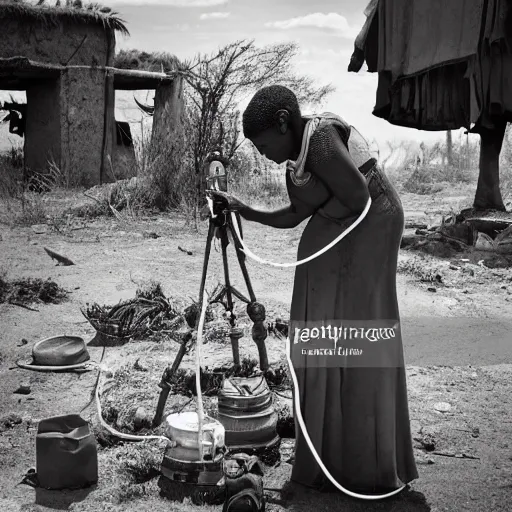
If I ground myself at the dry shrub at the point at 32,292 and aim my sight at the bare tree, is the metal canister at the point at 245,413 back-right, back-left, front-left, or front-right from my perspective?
back-right

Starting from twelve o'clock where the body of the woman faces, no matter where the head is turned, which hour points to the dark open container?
The dark open container is roughly at 12 o'clock from the woman.

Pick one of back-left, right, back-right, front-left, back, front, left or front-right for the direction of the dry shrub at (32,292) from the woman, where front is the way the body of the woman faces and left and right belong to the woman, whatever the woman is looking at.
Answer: front-right

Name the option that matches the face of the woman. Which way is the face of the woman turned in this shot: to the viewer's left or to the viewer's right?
to the viewer's left

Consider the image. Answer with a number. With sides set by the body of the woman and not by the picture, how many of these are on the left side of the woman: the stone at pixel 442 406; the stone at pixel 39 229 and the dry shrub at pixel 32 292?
0

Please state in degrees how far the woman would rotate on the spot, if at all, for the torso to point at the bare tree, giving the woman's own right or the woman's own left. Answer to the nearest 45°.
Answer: approximately 90° to the woman's own right

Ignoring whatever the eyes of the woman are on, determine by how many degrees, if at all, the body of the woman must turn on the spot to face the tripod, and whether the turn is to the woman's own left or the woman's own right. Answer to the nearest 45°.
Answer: approximately 45° to the woman's own right

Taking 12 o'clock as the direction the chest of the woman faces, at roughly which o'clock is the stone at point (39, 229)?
The stone is roughly at 2 o'clock from the woman.

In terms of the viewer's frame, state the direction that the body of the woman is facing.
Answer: to the viewer's left

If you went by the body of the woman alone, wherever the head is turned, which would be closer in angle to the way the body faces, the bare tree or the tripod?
the tripod

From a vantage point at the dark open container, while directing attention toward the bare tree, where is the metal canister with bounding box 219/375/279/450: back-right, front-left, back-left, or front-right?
front-right
